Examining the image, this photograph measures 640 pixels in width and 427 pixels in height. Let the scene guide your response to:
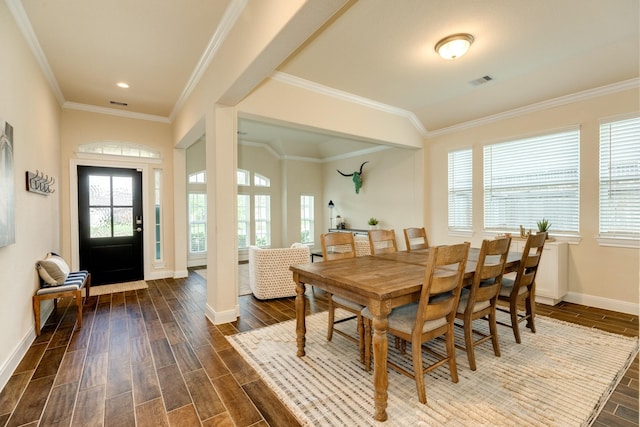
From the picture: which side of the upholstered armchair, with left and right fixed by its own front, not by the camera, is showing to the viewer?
back

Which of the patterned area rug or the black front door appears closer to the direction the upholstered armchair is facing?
the black front door

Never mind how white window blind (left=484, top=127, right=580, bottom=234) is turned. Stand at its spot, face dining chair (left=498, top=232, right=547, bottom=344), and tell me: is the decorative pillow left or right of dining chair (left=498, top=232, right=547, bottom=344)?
right

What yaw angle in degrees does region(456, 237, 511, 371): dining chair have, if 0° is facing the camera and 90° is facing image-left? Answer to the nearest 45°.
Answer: approximately 135°

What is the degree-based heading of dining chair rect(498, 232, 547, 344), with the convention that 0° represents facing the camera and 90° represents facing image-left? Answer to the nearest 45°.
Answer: approximately 135°

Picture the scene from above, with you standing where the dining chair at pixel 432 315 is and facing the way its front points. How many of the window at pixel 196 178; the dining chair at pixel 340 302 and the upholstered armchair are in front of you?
3
